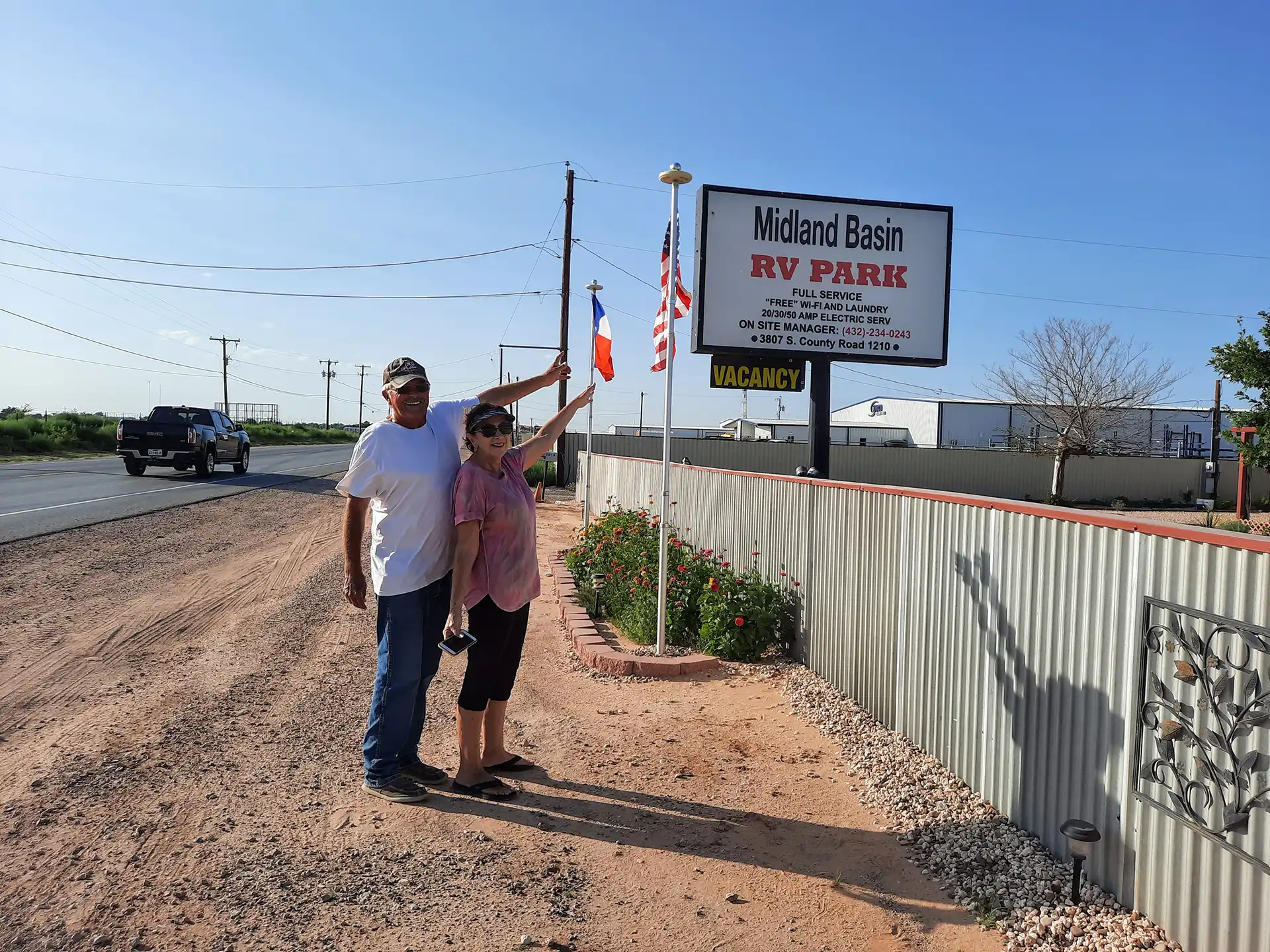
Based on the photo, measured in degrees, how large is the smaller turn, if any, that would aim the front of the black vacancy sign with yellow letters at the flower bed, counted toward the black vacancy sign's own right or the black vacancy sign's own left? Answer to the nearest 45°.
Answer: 0° — it already faces it

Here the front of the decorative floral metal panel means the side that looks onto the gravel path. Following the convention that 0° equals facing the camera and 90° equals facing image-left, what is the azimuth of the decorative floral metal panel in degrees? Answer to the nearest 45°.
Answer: approximately 45°

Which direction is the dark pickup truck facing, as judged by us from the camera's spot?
facing away from the viewer and to the right of the viewer

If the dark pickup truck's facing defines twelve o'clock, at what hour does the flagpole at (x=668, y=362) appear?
The flagpole is roughly at 4 o'clock from the dark pickup truck.

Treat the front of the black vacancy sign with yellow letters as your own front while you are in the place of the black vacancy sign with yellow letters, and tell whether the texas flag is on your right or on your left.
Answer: on your right

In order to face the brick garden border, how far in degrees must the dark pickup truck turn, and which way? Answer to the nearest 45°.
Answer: approximately 135° to its right

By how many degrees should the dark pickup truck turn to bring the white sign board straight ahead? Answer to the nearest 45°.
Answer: approximately 135° to its right
